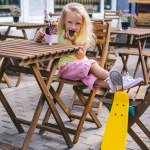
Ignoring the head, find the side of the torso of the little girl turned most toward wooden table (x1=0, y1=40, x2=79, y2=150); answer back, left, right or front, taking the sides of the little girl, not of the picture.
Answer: right

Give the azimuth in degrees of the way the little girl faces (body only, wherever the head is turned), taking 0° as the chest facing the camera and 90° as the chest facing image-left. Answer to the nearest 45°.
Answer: approximately 315°

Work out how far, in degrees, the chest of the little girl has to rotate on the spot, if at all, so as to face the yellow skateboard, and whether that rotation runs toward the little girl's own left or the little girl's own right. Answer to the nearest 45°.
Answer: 0° — they already face it

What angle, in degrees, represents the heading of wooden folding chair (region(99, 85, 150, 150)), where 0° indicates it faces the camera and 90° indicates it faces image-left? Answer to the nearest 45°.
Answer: approximately 90°

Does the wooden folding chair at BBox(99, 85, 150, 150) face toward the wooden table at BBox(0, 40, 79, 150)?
yes

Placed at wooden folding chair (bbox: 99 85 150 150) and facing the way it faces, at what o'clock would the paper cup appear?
The paper cup is roughly at 1 o'clock from the wooden folding chair.
